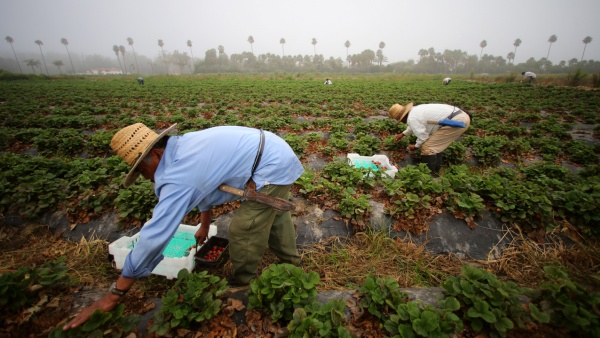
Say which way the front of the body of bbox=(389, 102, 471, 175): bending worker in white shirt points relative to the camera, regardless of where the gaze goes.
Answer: to the viewer's left

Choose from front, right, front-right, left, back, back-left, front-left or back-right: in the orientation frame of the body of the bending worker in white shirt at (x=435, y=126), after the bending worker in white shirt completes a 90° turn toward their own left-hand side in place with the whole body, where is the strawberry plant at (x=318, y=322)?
front

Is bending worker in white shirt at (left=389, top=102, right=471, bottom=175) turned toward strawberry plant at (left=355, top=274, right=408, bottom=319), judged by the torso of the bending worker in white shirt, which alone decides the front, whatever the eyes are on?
no

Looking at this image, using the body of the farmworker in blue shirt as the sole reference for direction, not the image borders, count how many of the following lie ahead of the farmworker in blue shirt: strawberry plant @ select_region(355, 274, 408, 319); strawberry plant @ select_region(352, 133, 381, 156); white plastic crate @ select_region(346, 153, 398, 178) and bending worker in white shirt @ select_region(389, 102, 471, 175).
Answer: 0

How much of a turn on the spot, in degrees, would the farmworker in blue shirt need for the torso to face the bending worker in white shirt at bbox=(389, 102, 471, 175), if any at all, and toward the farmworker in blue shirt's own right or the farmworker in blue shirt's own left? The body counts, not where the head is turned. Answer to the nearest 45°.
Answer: approximately 180°

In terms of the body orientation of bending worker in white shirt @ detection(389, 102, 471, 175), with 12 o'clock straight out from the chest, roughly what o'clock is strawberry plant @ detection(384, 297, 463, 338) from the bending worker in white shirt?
The strawberry plant is roughly at 9 o'clock from the bending worker in white shirt.

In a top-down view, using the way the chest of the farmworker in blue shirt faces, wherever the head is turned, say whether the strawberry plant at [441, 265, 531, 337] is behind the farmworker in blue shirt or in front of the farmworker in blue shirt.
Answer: behind

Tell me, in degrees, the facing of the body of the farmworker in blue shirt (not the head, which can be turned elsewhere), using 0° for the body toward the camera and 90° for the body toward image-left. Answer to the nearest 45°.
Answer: approximately 90°

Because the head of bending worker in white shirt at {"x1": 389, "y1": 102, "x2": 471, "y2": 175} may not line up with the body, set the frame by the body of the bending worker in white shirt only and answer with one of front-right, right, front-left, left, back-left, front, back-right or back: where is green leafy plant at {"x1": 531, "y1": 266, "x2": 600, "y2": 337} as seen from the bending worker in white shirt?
left

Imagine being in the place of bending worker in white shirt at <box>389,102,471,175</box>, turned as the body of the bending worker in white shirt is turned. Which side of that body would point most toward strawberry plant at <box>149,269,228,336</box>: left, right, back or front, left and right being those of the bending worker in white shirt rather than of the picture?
left

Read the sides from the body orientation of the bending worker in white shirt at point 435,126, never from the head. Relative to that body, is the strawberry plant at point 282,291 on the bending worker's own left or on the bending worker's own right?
on the bending worker's own left

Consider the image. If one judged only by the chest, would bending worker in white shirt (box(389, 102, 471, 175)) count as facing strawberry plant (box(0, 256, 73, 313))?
no

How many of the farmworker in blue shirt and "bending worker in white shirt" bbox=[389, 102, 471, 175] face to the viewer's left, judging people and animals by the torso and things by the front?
2

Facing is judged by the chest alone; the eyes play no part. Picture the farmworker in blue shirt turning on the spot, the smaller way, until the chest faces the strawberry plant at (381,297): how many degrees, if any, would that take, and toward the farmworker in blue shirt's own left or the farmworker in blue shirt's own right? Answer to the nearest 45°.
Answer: approximately 135° to the farmworker in blue shirt's own left

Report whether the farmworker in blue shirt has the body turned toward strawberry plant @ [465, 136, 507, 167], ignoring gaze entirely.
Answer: no

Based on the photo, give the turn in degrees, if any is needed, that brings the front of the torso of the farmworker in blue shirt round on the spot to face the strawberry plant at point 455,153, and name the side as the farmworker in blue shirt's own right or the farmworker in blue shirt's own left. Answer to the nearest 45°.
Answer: approximately 180°
